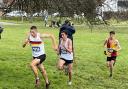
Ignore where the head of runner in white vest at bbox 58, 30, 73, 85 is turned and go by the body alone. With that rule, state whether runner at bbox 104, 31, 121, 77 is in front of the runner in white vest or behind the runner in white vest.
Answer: behind

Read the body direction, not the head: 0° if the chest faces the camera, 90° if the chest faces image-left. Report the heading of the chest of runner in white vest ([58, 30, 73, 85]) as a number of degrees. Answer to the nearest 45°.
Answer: approximately 45°
